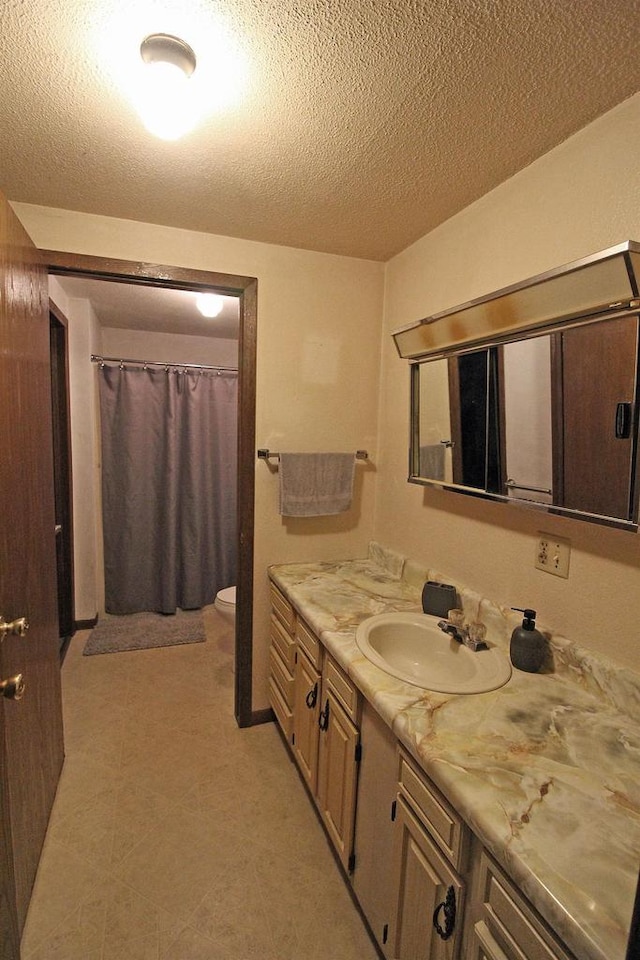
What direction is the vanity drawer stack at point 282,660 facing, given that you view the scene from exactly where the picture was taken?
facing to the left of the viewer

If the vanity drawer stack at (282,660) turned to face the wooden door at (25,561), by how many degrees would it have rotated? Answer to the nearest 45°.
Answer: approximately 45° to its left

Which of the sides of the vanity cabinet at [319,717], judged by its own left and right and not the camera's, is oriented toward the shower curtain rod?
right

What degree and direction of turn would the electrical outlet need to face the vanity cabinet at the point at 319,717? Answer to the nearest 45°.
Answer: approximately 45° to its right
